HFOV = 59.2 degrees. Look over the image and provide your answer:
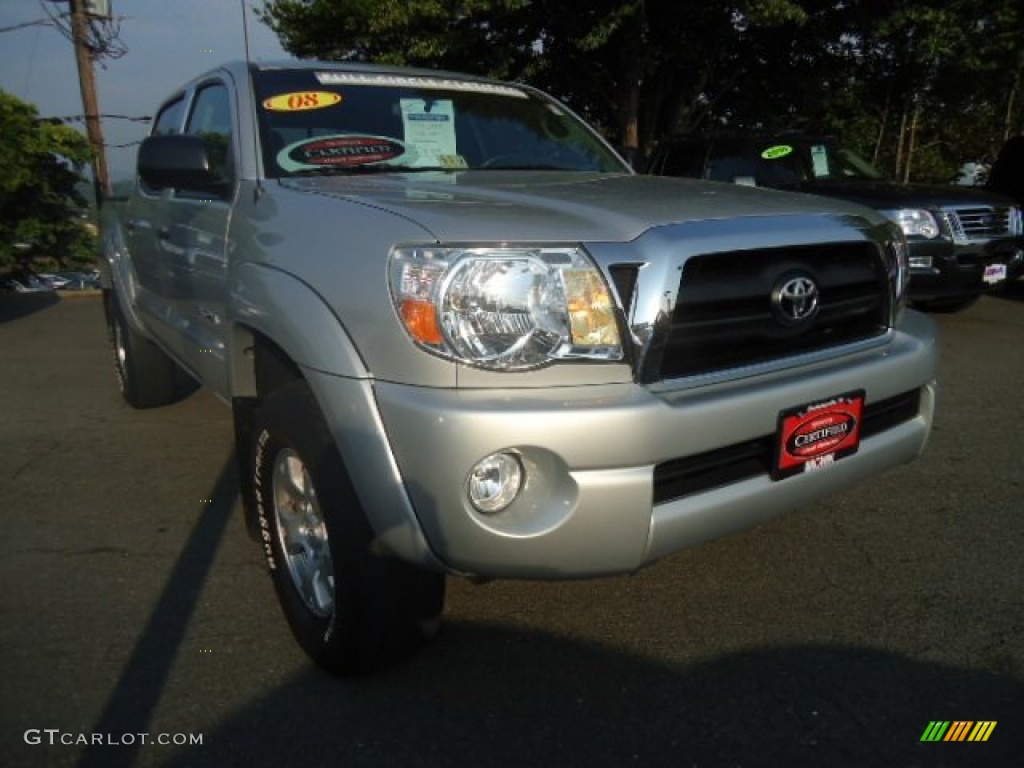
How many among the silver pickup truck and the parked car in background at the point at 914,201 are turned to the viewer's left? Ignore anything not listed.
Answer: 0

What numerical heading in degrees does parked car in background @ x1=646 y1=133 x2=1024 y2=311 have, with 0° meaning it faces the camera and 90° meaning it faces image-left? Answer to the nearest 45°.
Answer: approximately 315°

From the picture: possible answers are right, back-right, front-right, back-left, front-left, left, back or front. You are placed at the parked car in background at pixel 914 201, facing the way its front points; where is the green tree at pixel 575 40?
back

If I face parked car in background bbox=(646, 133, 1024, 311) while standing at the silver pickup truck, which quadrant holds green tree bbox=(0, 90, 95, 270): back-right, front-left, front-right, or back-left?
front-left

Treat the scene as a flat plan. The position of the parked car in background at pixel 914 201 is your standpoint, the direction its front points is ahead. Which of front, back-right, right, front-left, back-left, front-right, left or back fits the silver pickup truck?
front-right

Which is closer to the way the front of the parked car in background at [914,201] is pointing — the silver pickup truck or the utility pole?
the silver pickup truck

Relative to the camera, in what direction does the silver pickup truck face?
facing the viewer and to the right of the viewer

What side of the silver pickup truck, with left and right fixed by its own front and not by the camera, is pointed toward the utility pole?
back

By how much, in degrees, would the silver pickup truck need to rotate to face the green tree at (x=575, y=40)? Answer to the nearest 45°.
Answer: approximately 135° to its left

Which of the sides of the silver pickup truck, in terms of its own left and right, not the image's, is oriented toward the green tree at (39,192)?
back

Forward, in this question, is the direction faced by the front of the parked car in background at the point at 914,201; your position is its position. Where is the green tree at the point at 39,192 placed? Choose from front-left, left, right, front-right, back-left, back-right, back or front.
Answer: back-right

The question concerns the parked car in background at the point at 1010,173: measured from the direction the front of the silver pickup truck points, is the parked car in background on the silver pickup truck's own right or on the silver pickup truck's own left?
on the silver pickup truck's own left

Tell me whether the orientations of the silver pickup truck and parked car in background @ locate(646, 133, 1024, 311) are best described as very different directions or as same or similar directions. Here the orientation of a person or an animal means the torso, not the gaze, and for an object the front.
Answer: same or similar directions
